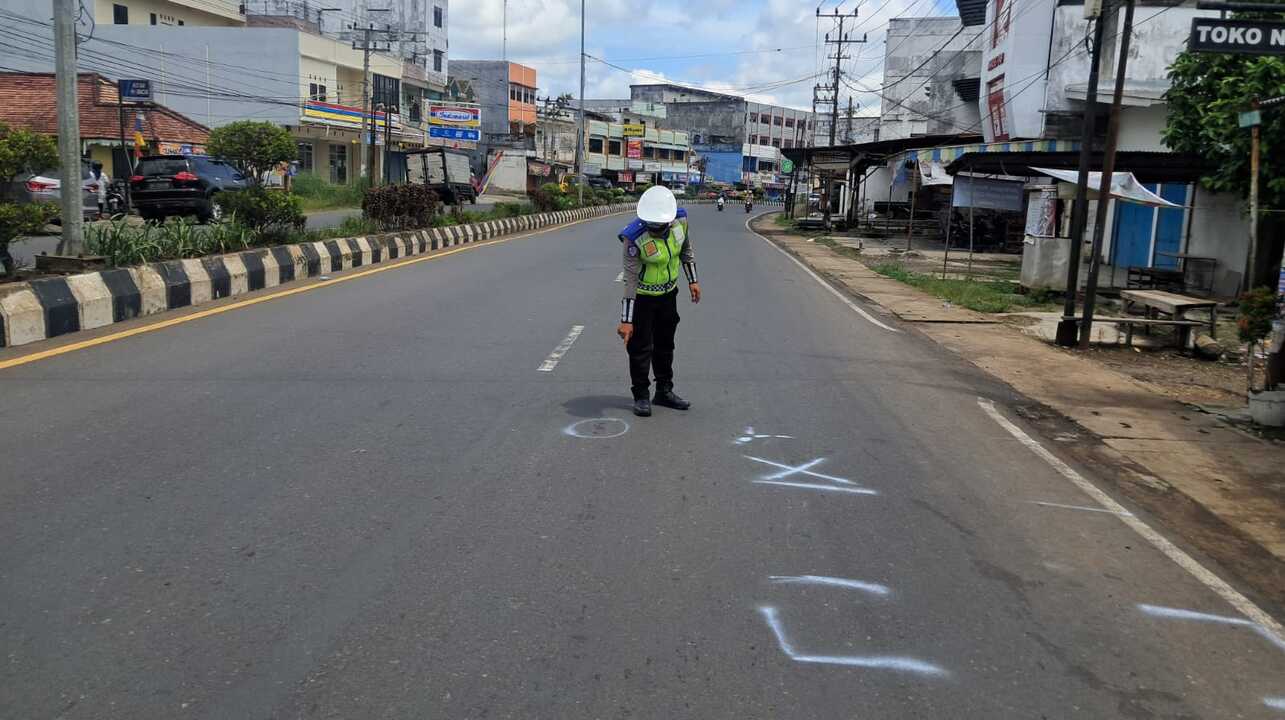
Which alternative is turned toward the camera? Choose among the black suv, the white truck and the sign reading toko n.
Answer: the sign reading toko n

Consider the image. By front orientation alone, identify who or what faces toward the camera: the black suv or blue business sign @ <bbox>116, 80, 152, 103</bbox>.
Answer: the blue business sign

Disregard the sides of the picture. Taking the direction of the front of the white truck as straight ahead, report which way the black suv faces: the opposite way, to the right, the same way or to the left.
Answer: the same way

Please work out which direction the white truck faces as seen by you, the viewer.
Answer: facing away from the viewer and to the right of the viewer

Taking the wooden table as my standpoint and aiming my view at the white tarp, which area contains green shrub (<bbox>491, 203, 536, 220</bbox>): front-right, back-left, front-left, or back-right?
front-left

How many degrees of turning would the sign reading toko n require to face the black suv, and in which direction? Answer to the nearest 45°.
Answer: approximately 90° to its right

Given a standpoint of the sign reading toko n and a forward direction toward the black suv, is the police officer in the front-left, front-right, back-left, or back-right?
front-left

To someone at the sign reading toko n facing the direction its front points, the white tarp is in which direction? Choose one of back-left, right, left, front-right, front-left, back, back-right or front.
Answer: back

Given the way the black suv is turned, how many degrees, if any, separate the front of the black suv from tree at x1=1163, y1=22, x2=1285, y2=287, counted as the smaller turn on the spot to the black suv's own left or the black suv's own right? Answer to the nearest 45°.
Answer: approximately 90° to the black suv's own right

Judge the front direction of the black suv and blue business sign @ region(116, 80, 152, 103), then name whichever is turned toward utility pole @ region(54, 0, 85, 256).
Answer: the blue business sign

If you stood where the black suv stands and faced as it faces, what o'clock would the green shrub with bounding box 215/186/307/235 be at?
The green shrub is roughly at 4 o'clock from the black suv.

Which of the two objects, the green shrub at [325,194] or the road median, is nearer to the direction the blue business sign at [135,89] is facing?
the road median

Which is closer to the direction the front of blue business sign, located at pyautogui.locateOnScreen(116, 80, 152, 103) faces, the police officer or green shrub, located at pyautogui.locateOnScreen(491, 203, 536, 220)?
the police officer

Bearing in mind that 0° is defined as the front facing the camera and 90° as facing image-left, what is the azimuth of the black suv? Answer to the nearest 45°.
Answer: approximately 225°

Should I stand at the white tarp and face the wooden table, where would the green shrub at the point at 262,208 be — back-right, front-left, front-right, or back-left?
back-right

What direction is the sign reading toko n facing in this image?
toward the camera

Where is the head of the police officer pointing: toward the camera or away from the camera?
toward the camera
